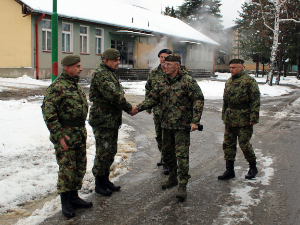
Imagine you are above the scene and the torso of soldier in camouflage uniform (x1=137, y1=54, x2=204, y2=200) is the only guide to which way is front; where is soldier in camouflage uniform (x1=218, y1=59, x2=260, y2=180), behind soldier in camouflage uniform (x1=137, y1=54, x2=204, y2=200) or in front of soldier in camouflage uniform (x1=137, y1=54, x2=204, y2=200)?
behind

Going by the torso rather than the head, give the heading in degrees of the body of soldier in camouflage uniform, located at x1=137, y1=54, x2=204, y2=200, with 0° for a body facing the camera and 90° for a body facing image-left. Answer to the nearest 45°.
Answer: approximately 45°

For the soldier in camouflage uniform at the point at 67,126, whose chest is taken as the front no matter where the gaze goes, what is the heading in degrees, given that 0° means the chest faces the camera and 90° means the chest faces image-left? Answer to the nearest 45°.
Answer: approximately 315°

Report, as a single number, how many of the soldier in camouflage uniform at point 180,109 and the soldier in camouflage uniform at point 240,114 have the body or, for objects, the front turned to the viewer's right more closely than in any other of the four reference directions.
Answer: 0

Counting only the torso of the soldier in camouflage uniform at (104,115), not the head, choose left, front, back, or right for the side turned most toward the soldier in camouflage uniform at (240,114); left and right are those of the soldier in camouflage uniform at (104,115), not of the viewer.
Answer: front

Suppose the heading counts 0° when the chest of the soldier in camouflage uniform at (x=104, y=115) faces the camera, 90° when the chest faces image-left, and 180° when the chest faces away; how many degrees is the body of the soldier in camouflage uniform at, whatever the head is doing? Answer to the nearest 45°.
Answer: approximately 270°

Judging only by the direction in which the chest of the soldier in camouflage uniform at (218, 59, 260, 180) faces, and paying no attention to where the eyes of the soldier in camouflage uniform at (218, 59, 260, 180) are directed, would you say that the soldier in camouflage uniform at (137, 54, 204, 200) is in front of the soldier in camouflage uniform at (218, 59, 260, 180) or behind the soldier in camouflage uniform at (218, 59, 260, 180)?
in front

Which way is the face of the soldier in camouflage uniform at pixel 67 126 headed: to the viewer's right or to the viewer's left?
to the viewer's right

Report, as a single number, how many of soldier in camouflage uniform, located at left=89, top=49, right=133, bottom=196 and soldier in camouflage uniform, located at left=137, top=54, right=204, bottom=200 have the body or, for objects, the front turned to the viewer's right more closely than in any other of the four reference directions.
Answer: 1

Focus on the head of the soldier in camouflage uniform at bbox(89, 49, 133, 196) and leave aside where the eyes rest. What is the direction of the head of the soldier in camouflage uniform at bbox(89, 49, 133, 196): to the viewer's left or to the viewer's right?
to the viewer's right

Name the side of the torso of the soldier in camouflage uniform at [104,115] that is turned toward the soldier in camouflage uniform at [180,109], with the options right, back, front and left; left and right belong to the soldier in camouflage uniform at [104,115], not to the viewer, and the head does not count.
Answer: front
